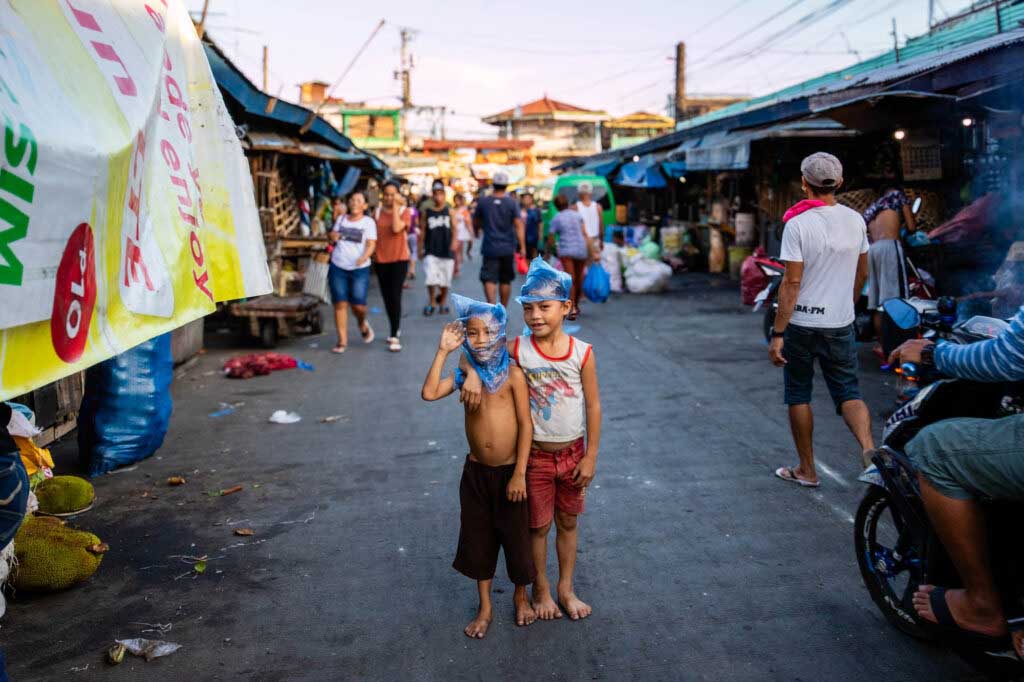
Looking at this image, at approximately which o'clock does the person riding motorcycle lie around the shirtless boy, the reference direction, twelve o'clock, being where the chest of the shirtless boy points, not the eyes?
The person riding motorcycle is roughly at 10 o'clock from the shirtless boy.

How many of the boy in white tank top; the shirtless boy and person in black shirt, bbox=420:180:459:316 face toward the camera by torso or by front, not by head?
3

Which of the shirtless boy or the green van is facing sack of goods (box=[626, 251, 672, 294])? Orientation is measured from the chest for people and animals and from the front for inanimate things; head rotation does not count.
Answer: the green van

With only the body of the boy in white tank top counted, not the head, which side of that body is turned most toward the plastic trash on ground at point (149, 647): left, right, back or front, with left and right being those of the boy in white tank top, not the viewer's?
right

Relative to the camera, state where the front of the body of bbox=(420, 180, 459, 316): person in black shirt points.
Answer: toward the camera

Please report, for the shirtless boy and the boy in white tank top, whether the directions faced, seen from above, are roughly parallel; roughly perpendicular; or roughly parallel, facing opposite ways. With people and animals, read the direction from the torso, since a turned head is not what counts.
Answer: roughly parallel

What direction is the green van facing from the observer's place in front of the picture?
facing the viewer

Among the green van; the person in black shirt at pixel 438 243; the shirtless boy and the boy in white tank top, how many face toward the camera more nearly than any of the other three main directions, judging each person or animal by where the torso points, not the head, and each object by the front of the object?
4

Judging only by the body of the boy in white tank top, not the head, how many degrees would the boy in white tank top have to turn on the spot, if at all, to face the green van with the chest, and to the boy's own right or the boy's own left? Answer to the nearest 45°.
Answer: approximately 180°

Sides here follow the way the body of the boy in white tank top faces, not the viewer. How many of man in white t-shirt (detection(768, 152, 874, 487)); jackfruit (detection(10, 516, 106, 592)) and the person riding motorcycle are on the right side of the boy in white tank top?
1

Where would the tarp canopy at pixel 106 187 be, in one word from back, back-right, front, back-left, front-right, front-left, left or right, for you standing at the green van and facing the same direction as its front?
front

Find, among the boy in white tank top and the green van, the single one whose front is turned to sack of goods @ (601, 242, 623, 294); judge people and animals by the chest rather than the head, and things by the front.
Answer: the green van

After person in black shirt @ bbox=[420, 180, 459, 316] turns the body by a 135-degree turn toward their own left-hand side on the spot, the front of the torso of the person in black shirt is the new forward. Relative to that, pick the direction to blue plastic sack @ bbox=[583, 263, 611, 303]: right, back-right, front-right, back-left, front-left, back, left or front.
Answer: front-right

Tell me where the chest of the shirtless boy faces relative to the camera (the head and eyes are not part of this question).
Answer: toward the camera

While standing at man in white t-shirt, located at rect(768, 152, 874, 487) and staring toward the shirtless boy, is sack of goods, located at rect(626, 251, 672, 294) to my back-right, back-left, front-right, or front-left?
back-right
